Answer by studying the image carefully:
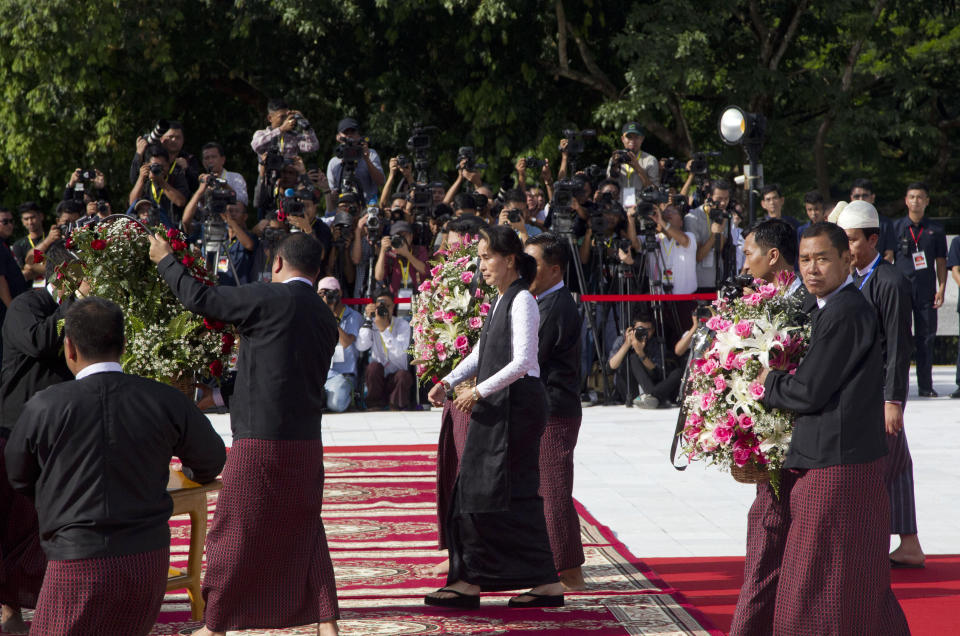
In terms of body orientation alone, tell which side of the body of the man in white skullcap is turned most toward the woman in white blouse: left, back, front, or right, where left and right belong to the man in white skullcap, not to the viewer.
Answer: front

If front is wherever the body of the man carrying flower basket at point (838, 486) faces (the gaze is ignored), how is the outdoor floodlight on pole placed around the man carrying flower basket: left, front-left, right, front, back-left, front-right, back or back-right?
right

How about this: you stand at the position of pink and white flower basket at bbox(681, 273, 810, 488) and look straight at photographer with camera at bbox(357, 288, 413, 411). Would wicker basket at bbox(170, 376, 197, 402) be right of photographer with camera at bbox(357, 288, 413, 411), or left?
left

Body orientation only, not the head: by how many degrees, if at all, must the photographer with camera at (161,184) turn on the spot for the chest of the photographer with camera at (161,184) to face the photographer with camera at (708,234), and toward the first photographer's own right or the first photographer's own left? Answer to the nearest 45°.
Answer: approximately 90° to the first photographer's own left

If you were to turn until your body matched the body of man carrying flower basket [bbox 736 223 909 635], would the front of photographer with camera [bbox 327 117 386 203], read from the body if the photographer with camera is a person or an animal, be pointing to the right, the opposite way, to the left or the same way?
to the left

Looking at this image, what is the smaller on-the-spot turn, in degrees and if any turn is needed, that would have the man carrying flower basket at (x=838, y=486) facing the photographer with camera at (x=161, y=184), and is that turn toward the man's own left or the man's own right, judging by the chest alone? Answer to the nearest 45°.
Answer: approximately 45° to the man's own right

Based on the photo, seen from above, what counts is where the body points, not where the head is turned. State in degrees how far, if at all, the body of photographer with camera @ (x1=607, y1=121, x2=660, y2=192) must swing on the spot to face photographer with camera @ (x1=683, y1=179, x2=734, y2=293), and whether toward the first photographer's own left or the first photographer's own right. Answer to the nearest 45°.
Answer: approximately 90° to the first photographer's own left

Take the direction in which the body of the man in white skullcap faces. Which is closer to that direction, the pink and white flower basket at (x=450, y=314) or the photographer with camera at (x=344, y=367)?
the pink and white flower basket

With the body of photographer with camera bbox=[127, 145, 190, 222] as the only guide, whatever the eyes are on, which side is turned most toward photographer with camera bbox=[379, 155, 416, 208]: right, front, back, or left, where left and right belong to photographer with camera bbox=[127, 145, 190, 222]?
left

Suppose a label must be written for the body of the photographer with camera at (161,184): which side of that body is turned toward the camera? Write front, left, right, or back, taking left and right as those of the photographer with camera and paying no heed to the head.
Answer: front

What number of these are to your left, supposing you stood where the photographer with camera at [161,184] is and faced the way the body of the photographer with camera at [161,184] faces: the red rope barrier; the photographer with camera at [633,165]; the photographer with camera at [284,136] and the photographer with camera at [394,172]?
4

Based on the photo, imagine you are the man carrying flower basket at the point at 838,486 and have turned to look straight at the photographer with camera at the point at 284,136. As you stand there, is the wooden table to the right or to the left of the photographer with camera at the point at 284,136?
left

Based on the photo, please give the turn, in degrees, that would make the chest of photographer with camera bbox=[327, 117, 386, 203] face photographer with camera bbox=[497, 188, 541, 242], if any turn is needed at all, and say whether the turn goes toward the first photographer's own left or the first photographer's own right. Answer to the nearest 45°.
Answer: approximately 45° to the first photographer's own left

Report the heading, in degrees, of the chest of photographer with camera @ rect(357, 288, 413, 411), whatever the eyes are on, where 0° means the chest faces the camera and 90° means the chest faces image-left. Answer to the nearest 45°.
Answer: approximately 0°

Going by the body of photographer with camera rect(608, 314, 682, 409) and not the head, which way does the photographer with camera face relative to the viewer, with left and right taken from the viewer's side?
facing the viewer
